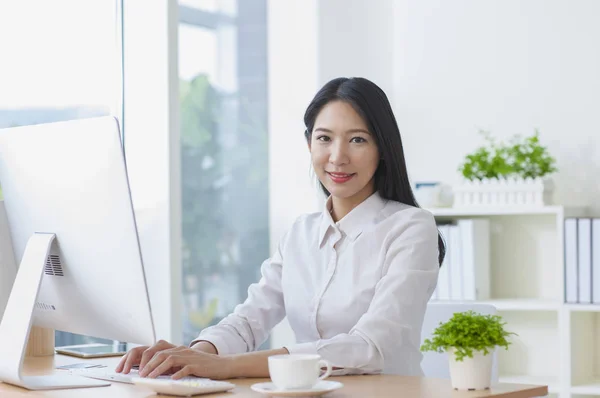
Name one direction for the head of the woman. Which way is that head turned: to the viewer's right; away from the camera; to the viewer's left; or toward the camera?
toward the camera

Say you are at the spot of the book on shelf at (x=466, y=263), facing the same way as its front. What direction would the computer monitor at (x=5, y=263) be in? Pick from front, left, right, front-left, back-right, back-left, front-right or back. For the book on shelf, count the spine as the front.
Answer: front-right

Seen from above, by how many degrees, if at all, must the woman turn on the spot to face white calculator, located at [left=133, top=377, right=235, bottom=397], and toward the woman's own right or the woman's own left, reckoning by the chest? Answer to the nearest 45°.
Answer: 0° — they already face it

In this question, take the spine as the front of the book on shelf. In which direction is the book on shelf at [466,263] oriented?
toward the camera

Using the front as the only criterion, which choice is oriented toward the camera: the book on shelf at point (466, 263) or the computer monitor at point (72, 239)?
the book on shelf

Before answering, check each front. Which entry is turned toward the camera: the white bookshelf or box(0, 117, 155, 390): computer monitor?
the white bookshelf

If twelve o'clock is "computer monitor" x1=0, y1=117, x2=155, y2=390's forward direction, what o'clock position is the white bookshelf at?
The white bookshelf is roughly at 12 o'clock from the computer monitor.

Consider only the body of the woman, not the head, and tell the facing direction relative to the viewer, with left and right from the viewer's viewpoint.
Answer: facing the viewer and to the left of the viewer

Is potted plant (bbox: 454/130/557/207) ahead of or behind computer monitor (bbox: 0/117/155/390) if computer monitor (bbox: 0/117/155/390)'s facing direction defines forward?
ahead

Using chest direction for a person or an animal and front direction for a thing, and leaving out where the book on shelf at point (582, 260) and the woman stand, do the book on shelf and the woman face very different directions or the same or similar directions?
same or similar directions

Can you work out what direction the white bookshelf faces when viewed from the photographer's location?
facing the viewer

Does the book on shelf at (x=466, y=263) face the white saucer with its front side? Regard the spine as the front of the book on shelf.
yes

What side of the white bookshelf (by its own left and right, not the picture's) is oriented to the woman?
front
